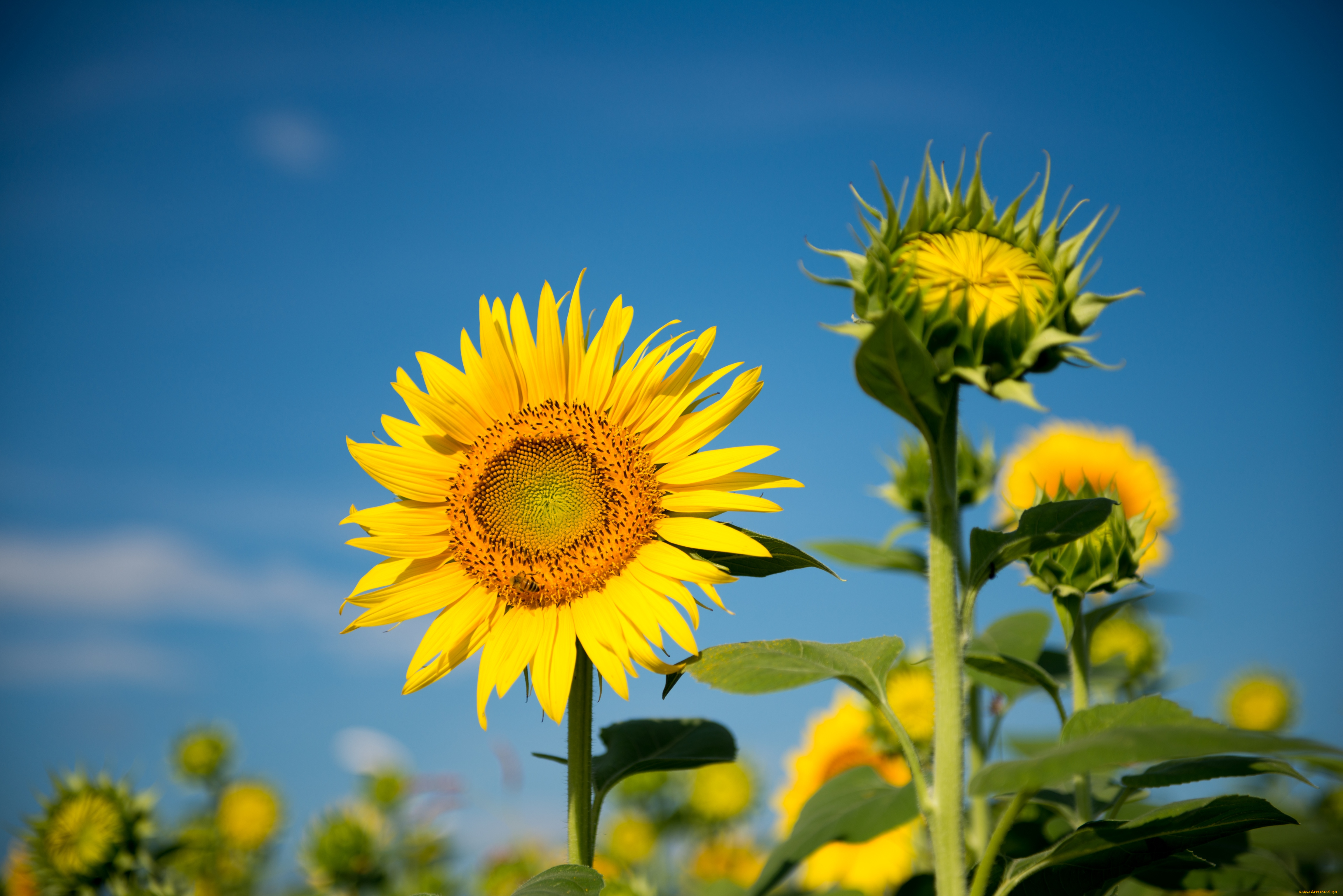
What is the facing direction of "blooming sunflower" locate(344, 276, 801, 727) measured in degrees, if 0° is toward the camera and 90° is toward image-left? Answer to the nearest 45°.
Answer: approximately 0°

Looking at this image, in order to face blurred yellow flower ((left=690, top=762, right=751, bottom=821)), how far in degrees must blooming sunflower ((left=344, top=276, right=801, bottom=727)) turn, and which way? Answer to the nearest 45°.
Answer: approximately 180°

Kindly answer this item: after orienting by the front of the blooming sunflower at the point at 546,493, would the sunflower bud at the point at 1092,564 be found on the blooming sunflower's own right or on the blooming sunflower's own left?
on the blooming sunflower's own left

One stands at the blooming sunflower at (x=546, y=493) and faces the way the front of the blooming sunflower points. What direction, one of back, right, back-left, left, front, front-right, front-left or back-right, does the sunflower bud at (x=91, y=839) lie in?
back-right

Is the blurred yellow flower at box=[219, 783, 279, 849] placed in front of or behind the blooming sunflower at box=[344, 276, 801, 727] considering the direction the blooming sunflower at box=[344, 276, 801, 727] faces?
behind

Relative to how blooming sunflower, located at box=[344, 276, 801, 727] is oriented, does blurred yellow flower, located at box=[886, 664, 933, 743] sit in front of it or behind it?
behind

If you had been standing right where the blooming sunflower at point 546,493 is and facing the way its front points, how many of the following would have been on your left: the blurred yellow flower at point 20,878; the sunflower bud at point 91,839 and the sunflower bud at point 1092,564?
1

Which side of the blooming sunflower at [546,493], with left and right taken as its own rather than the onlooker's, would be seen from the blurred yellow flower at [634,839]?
back

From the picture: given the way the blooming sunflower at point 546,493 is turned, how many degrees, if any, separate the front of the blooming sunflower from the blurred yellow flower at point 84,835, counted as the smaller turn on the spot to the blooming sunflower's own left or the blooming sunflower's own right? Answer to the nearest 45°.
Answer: approximately 135° to the blooming sunflower's own right

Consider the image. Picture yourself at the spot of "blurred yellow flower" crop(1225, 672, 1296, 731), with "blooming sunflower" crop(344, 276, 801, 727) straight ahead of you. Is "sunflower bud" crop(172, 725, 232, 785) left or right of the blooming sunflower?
right
